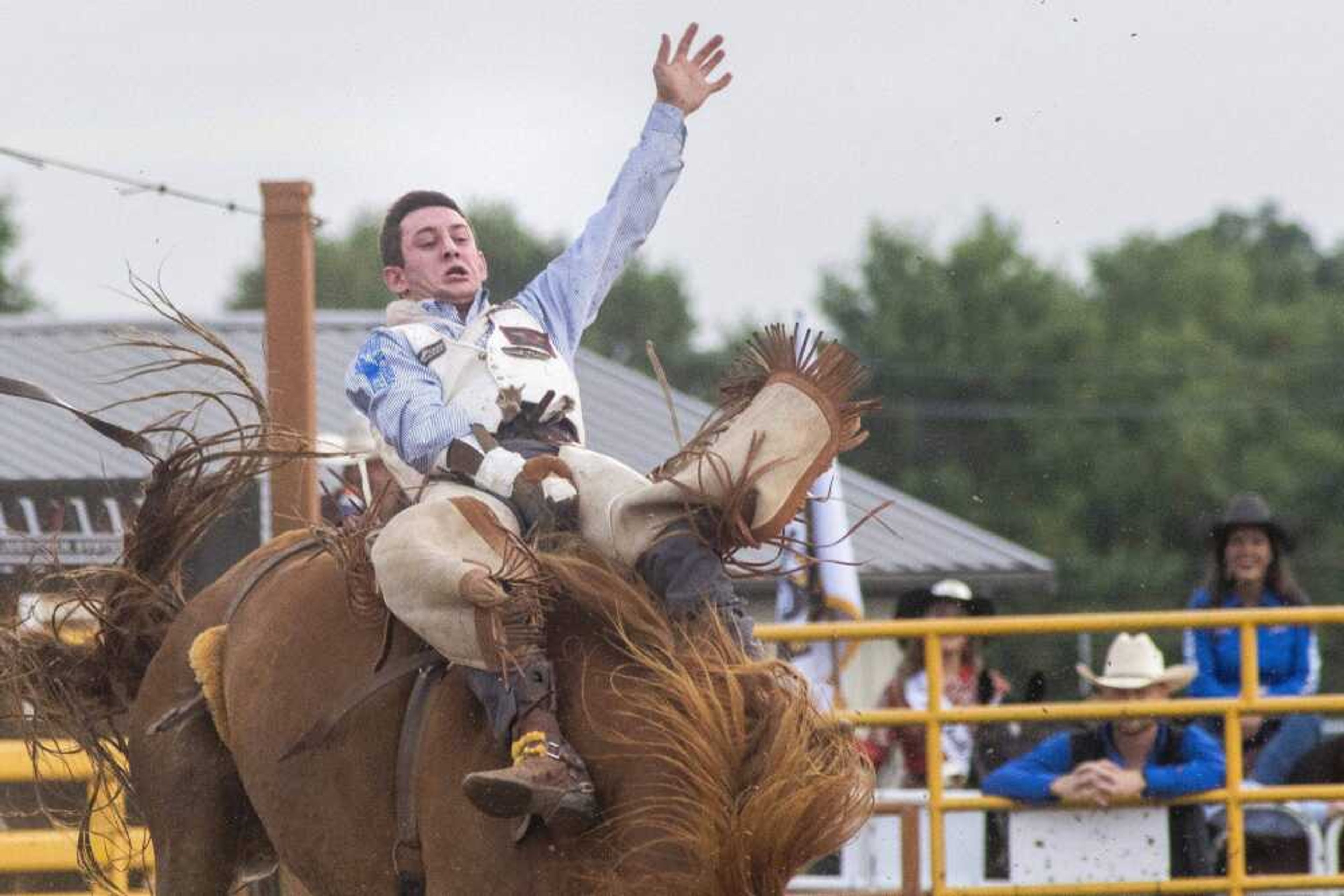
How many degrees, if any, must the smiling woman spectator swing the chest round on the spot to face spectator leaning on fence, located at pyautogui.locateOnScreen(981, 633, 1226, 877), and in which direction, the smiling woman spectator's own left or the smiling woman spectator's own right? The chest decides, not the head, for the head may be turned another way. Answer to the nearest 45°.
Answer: approximately 45° to the smiling woman spectator's own right

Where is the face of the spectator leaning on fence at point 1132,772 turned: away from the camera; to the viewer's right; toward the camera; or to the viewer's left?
toward the camera

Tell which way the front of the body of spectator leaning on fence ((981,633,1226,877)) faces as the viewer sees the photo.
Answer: toward the camera

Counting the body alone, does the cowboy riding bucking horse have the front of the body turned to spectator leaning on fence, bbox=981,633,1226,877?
no

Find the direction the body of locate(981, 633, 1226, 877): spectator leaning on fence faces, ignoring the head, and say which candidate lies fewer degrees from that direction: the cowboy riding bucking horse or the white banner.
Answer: the cowboy riding bucking horse

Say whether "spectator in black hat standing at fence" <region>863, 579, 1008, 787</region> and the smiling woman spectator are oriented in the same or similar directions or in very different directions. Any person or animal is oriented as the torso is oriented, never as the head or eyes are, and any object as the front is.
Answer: same or similar directions

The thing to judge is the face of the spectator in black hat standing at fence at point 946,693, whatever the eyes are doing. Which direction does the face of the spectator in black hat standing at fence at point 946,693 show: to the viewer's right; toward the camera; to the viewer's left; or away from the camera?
toward the camera

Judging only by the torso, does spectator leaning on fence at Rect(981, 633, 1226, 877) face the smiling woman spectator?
no

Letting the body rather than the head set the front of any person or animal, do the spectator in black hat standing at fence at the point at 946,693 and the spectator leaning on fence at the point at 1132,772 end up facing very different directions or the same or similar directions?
same or similar directions

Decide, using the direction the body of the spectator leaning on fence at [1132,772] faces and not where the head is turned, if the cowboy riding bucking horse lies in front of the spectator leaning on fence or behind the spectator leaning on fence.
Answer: in front

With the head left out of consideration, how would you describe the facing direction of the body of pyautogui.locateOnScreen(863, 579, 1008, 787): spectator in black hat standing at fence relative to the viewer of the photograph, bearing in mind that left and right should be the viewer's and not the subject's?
facing the viewer

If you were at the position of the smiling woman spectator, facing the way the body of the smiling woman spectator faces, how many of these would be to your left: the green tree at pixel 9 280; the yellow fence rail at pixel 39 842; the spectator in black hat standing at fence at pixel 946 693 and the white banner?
0

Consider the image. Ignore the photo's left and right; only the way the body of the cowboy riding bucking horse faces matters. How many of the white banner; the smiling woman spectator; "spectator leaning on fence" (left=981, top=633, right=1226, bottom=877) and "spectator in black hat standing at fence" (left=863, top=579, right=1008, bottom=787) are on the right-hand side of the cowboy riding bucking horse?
0

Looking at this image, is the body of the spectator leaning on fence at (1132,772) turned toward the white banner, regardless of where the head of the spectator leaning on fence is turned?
no

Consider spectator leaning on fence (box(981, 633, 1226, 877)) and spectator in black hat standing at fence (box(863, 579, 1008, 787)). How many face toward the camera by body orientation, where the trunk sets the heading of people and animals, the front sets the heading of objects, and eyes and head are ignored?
2

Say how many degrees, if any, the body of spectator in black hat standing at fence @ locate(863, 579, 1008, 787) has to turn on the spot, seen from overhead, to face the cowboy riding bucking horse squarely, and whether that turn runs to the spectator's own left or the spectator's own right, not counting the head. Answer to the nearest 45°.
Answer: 0° — they already face them
